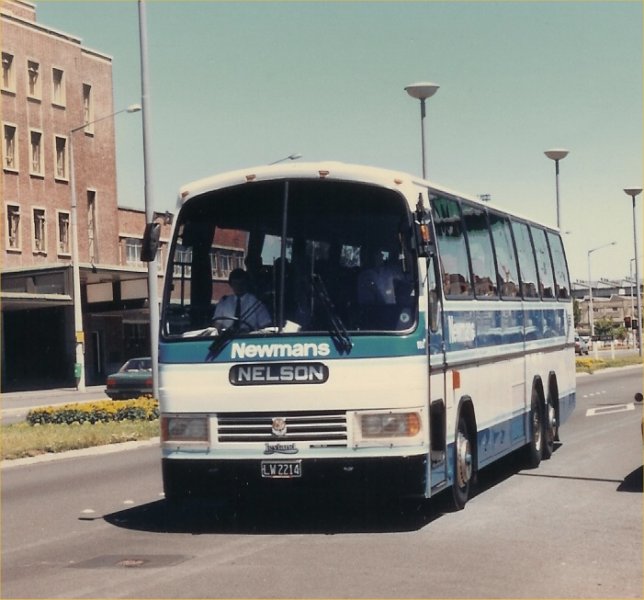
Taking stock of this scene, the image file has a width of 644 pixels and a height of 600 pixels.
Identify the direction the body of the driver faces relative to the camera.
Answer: toward the camera

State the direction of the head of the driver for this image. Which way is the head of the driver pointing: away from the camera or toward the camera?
toward the camera

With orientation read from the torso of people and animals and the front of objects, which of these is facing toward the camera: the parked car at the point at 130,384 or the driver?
the driver

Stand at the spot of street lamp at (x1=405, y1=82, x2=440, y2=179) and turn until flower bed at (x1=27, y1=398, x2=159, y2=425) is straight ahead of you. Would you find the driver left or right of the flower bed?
left

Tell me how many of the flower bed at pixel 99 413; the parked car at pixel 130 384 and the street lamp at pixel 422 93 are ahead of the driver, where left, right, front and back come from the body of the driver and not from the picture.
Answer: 0

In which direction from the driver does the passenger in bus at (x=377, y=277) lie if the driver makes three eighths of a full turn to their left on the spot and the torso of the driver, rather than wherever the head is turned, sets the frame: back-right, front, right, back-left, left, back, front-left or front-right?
front-right

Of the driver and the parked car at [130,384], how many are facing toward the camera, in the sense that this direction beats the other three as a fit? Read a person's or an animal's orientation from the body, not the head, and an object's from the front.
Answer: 1
